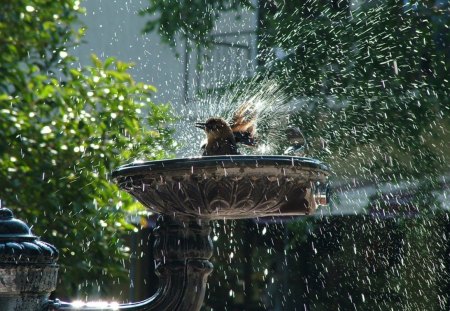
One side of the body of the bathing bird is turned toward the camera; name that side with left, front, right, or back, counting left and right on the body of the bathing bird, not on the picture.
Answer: left

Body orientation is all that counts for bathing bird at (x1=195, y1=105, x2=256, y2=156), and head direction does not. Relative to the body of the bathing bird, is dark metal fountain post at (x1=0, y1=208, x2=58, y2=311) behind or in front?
in front
